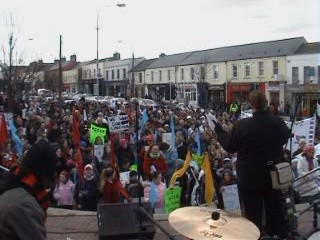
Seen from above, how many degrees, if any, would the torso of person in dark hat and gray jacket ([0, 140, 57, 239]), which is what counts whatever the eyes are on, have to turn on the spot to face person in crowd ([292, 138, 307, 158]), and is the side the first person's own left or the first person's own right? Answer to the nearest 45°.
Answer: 0° — they already face them

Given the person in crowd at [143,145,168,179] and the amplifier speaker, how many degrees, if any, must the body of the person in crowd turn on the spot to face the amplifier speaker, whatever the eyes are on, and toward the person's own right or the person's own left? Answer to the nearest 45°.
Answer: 0° — they already face it

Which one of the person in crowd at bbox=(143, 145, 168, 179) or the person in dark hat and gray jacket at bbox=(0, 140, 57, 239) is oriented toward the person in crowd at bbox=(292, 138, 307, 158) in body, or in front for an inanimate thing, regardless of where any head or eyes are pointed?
the person in dark hat and gray jacket at bbox=(0, 140, 57, 239)

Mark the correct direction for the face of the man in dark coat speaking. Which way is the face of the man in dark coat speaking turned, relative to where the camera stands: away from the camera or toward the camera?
away from the camera

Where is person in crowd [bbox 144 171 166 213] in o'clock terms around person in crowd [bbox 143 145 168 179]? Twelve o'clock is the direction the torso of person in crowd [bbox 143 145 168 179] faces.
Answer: person in crowd [bbox 144 171 166 213] is roughly at 12 o'clock from person in crowd [bbox 143 145 168 179].

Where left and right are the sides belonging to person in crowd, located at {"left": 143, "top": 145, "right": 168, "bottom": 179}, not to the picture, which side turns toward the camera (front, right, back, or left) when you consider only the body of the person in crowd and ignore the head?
front

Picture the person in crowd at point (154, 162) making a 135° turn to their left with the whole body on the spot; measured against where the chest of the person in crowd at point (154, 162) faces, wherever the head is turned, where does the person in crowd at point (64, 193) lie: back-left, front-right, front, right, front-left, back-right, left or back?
back

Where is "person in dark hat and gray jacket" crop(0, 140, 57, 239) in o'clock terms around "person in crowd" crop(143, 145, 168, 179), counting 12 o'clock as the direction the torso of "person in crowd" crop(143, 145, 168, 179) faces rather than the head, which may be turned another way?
"person in dark hat and gray jacket" crop(0, 140, 57, 239) is roughly at 12 o'clock from "person in crowd" crop(143, 145, 168, 179).

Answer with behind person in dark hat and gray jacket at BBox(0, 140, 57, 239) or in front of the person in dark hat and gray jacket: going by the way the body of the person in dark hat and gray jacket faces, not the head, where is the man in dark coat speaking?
in front

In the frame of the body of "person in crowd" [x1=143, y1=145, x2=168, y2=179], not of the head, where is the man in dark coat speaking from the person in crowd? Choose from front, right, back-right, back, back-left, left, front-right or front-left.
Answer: front

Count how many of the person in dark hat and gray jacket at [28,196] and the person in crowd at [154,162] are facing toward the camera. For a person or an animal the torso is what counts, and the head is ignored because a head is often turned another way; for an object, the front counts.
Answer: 1

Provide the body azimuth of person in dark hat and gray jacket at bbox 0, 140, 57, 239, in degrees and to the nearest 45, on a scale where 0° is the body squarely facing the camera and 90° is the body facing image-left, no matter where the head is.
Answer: approximately 225°

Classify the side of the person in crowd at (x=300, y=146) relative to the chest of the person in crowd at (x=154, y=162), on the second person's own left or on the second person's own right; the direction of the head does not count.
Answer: on the second person's own left
